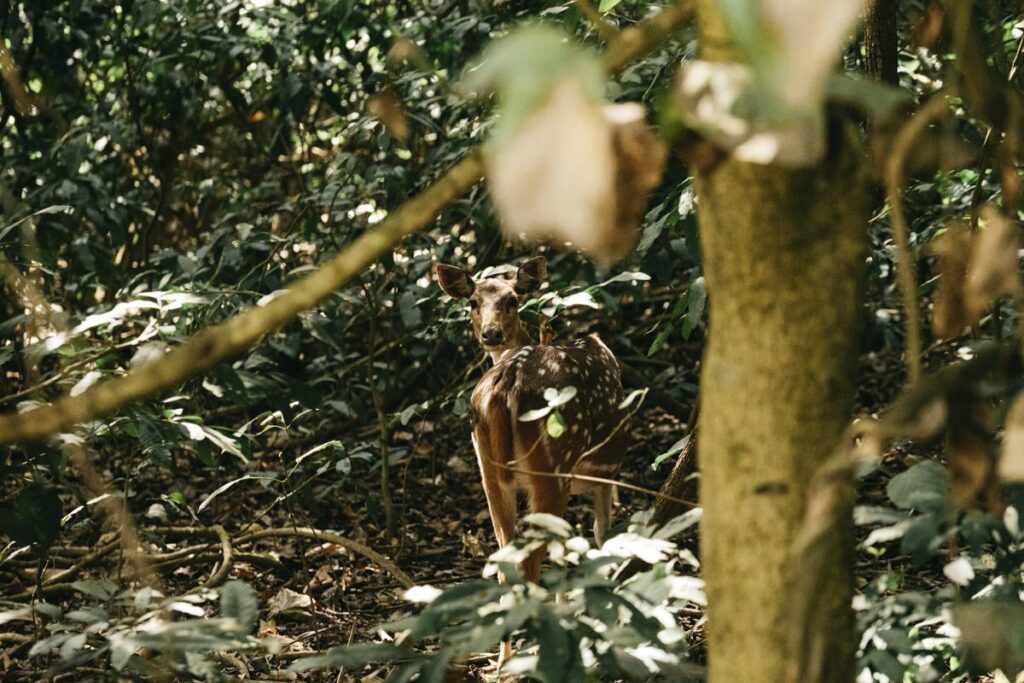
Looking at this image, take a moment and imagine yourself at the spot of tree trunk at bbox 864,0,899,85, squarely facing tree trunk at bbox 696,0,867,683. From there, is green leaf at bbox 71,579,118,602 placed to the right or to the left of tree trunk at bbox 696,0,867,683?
right
